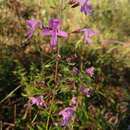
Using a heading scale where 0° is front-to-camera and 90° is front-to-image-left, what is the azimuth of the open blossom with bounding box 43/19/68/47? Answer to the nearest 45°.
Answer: approximately 0°
